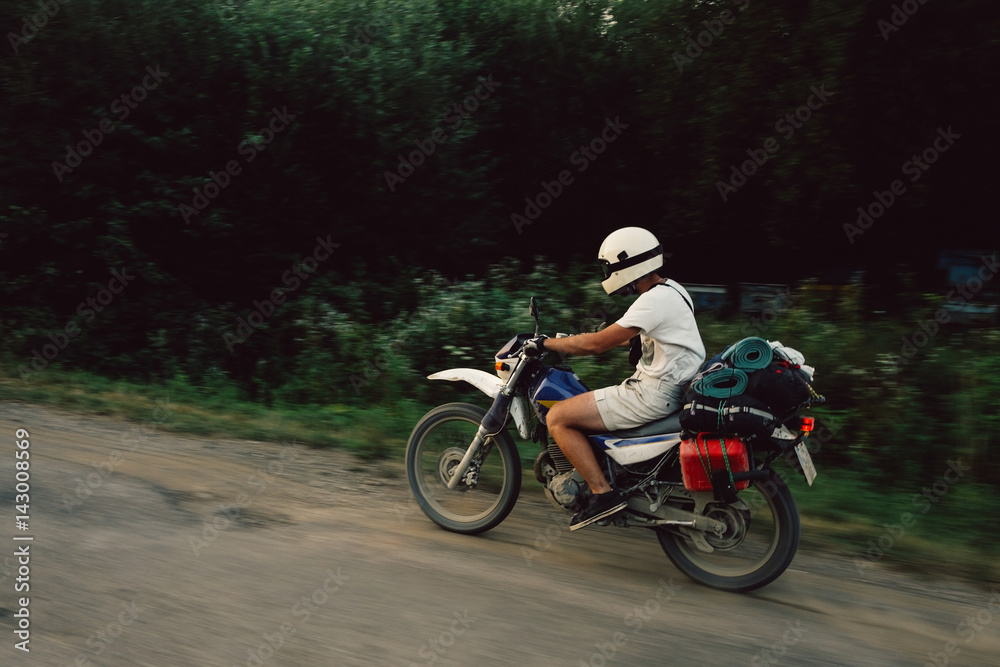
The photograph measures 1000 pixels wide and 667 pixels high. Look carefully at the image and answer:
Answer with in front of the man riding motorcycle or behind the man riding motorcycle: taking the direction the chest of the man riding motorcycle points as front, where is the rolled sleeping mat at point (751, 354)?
behind

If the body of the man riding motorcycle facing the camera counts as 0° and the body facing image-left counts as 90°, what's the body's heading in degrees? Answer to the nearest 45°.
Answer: approximately 90°

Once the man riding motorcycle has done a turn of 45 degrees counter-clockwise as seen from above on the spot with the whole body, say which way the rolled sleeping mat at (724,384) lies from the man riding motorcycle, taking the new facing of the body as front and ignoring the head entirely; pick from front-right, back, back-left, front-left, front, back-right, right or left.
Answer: left

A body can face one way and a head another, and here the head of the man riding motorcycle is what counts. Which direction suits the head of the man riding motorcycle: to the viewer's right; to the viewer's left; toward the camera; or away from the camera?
to the viewer's left
